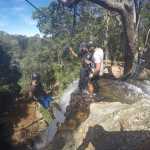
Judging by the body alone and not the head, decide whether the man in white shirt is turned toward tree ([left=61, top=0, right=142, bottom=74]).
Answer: no

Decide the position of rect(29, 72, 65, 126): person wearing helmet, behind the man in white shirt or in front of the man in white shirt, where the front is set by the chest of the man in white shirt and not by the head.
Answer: in front

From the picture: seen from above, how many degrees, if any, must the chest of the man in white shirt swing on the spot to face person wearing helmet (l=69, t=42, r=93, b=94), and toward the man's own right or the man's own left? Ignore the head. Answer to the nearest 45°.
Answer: approximately 45° to the man's own right

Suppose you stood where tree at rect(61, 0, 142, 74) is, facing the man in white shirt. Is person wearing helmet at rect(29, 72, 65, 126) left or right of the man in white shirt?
right

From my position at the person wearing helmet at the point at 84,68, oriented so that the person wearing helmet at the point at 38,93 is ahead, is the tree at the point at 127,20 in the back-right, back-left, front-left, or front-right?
back-right

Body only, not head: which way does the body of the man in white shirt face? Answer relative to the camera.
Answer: to the viewer's left

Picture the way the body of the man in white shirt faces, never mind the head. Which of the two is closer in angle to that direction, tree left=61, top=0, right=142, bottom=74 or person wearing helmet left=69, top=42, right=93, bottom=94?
the person wearing helmet
